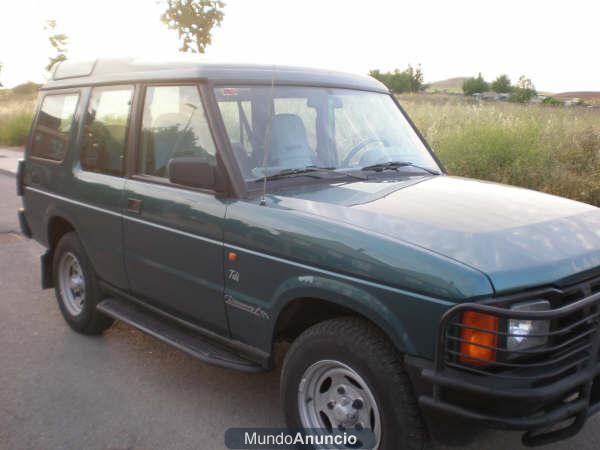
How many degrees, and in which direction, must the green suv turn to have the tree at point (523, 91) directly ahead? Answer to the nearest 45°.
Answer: approximately 135° to its left

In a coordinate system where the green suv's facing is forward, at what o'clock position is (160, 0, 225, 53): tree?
The tree is roughly at 7 o'clock from the green suv.

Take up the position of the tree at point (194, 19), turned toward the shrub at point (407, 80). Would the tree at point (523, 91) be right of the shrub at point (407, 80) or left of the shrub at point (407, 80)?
right

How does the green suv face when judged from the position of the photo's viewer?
facing the viewer and to the right of the viewer

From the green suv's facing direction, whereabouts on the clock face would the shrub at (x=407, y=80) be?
The shrub is roughly at 8 o'clock from the green suv.
